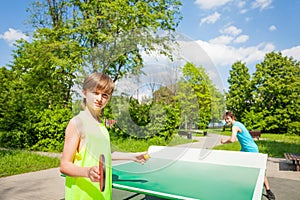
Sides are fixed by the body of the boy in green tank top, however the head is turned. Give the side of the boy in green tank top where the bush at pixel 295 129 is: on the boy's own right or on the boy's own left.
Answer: on the boy's own left

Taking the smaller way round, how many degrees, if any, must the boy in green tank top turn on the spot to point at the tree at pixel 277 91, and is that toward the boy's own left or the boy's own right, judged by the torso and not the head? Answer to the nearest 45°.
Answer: approximately 90° to the boy's own left

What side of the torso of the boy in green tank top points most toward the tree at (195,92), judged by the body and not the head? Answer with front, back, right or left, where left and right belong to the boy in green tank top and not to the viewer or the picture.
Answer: left

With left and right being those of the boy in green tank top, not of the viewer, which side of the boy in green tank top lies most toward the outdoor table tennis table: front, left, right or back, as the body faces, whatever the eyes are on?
left

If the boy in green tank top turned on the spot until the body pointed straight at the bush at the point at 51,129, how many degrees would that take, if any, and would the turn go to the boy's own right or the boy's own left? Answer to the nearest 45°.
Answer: approximately 135° to the boy's own left

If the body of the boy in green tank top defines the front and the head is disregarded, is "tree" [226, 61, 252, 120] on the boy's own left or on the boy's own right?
on the boy's own left
